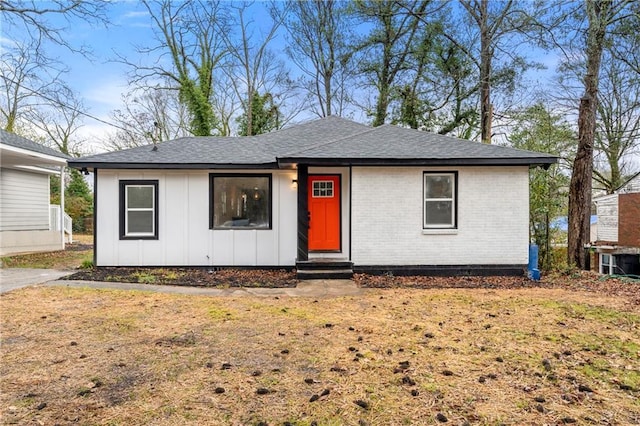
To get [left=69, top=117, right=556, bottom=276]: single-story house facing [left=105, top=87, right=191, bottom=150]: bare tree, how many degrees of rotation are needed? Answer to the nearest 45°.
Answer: approximately 135° to its right

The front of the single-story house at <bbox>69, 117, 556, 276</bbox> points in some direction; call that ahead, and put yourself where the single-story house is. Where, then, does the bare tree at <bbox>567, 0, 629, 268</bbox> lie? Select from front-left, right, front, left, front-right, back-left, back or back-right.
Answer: left

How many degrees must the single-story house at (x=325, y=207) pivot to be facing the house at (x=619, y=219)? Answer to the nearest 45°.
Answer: approximately 135° to its left

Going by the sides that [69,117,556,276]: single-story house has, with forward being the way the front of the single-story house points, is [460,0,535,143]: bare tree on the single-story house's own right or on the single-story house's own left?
on the single-story house's own left

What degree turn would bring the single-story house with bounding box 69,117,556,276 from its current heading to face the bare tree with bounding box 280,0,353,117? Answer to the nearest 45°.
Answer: approximately 180°

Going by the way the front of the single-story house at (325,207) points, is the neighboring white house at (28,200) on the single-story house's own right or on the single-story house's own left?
on the single-story house's own right

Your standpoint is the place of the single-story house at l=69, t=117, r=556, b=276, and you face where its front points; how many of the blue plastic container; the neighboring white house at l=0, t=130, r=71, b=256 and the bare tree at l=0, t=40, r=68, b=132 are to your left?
1

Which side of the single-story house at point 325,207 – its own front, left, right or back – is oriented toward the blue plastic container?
left

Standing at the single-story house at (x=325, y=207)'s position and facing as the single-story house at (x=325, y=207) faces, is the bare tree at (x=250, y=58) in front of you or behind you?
behind

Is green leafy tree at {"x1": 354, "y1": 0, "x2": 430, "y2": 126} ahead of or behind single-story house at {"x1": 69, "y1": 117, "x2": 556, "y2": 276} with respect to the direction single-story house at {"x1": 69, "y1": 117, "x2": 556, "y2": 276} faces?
behind

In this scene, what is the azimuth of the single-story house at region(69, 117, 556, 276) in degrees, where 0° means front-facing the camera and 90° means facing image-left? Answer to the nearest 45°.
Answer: approximately 0°

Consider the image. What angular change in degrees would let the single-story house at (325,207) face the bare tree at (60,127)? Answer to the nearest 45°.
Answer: approximately 135° to its right
